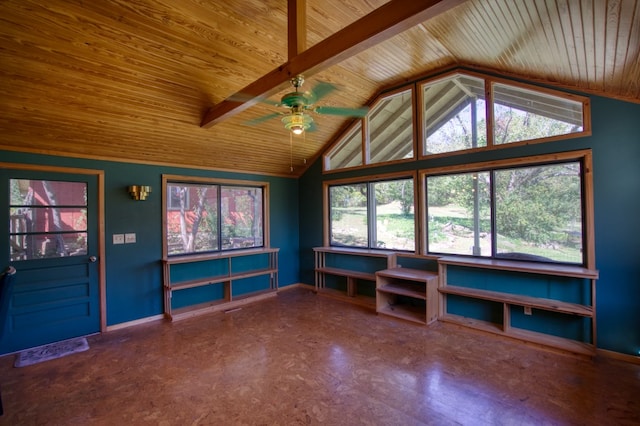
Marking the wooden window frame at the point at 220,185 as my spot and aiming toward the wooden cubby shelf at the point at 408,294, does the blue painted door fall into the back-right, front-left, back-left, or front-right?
back-right

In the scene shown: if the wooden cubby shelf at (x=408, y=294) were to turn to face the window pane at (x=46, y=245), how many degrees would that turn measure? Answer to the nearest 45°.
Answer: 0° — it already faces it

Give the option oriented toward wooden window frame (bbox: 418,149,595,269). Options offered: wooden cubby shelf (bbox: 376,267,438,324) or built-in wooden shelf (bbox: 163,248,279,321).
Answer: the built-in wooden shelf

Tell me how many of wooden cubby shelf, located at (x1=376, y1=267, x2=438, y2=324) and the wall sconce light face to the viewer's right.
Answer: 0

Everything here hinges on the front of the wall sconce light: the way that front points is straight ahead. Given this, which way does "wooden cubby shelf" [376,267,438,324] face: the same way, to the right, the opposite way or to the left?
to the right

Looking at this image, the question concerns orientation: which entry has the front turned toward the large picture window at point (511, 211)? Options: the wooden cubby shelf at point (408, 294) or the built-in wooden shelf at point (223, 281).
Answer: the built-in wooden shelf

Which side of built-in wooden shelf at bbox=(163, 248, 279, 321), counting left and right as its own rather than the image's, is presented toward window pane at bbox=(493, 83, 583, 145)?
front

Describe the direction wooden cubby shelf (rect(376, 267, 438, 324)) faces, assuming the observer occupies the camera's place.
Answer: facing the viewer and to the left of the viewer

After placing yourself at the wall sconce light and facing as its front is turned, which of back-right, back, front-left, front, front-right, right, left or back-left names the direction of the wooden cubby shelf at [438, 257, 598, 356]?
front-left

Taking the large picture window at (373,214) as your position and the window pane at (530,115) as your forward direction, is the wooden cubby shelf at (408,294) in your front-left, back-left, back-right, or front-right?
front-right

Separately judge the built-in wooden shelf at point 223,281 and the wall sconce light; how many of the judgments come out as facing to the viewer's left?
0

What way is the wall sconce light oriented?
toward the camera

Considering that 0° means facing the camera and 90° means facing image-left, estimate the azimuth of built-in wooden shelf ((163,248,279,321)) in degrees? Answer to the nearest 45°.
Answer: approximately 315°

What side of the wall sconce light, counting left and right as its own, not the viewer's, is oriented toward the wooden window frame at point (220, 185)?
left
